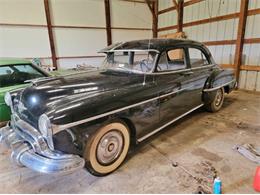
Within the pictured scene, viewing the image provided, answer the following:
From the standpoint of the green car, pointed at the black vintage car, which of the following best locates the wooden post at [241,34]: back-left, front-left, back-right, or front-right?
front-left

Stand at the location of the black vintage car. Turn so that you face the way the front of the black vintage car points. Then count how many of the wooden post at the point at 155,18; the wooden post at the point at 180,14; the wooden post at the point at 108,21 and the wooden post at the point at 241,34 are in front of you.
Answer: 0

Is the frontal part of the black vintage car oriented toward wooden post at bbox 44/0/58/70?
no

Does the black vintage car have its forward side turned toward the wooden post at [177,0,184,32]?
no

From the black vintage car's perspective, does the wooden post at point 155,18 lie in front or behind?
behind

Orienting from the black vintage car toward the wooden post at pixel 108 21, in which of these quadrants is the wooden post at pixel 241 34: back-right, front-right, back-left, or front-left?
front-right

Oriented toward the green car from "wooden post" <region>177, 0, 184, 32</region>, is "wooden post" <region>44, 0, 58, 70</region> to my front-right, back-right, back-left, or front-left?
front-right

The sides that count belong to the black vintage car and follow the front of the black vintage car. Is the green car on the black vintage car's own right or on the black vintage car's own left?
on the black vintage car's own right

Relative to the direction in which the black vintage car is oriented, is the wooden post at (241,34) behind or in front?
behind

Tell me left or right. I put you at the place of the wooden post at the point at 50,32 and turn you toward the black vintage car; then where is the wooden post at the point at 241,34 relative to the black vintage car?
left

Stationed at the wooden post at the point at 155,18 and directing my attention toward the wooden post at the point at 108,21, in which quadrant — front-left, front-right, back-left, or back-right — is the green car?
front-left

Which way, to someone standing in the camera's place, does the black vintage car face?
facing the viewer and to the left of the viewer

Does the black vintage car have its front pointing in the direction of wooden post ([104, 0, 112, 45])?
no

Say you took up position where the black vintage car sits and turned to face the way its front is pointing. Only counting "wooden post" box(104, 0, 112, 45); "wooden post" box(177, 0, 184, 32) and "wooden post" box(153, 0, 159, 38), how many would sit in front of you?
0

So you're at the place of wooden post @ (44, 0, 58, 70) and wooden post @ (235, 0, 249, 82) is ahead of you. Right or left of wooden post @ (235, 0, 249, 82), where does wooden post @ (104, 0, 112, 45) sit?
left

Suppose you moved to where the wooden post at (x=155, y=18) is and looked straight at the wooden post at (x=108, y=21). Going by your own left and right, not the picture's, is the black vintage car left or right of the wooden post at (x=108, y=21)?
left

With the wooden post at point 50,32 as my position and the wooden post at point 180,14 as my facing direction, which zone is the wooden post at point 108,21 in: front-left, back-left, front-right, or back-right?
front-left
